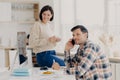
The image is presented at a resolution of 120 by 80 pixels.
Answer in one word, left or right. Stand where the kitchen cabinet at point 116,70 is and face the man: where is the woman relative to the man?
right

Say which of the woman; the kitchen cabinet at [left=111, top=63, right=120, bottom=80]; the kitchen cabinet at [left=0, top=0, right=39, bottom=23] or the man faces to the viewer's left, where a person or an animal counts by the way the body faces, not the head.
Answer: the man

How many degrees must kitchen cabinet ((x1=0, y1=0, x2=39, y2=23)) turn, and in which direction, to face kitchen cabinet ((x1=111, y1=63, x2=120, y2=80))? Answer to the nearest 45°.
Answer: approximately 45° to its left

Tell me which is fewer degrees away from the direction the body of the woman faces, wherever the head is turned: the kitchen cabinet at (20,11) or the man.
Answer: the man

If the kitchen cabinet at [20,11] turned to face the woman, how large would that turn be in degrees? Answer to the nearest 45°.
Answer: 0° — it already faces them

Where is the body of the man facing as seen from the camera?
to the viewer's left

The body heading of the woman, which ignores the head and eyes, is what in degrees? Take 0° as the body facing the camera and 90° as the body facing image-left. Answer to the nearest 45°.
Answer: approximately 315°

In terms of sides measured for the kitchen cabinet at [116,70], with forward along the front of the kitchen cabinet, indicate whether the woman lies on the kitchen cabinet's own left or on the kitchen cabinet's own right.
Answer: on the kitchen cabinet's own right
